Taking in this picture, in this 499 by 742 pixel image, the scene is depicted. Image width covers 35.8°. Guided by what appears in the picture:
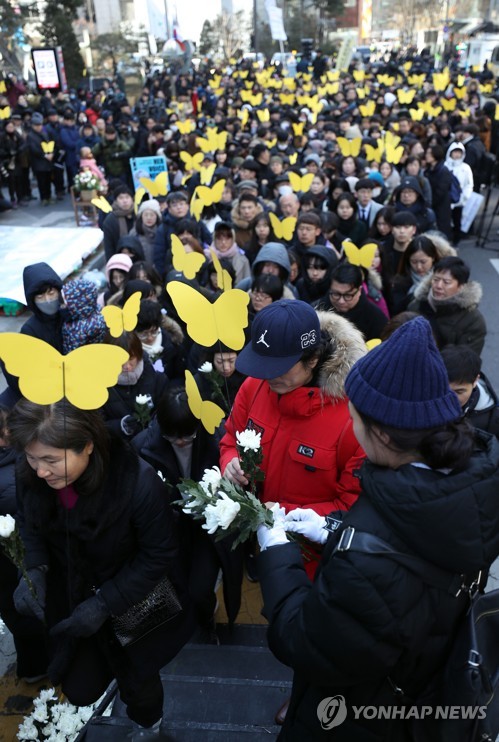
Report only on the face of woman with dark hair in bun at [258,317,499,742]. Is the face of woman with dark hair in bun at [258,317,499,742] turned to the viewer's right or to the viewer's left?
to the viewer's left

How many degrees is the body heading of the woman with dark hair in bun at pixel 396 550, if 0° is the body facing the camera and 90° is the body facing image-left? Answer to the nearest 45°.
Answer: approximately 135°

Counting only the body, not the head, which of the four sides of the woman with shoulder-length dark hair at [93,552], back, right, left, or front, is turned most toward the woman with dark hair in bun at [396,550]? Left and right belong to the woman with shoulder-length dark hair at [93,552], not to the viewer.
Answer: left
